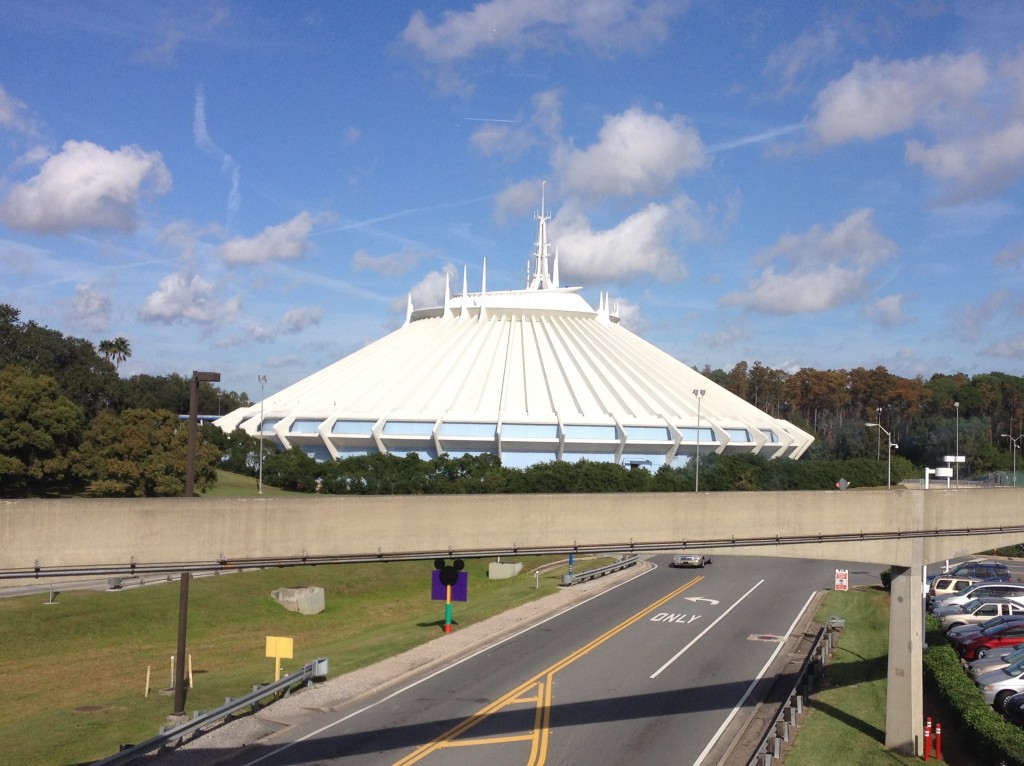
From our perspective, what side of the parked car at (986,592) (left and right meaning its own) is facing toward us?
left

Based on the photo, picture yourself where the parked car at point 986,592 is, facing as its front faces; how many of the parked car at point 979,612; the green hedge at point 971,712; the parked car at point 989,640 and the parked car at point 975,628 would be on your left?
4

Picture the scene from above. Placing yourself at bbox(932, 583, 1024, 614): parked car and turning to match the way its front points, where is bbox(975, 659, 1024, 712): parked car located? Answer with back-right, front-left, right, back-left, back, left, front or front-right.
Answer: left

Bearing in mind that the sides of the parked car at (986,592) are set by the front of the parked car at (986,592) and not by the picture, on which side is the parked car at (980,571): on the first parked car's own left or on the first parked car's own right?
on the first parked car's own right

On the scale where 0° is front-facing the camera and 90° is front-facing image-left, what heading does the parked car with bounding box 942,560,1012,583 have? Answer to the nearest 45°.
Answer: approximately 90°

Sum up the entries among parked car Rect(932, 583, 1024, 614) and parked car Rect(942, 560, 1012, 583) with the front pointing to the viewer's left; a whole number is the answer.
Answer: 2

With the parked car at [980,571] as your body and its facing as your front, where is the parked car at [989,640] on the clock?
the parked car at [989,640] is roughly at 9 o'clock from the parked car at [980,571].

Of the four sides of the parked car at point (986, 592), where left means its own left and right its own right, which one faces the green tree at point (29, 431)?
front

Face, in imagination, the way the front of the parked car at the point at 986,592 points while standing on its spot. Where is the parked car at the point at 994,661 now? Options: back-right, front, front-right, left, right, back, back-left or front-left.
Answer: left

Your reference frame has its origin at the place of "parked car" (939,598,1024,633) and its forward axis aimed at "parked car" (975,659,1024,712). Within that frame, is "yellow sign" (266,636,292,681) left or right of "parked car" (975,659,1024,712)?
right

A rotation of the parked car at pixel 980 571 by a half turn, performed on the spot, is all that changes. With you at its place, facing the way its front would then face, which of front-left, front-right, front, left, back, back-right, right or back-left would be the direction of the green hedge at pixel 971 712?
right

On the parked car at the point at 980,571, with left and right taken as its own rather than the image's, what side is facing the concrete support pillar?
left

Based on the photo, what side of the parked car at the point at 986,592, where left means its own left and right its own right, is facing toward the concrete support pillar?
left

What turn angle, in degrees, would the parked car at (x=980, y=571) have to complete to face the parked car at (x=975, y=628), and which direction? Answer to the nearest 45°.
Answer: approximately 90° to its left

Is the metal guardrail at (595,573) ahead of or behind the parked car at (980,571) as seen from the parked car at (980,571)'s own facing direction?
ahead

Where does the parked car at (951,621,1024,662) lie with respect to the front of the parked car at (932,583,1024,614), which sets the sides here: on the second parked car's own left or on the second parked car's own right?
on the second parked car's own left
